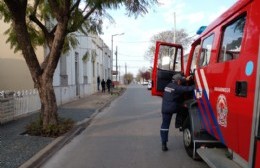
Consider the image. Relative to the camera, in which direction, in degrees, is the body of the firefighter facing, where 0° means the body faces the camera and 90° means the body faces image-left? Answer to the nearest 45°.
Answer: approximately 225°

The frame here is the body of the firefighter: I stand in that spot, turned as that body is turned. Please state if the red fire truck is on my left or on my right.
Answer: on my right

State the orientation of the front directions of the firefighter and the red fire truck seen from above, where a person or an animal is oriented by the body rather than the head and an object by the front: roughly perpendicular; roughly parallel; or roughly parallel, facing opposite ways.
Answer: roughly perpendicular
